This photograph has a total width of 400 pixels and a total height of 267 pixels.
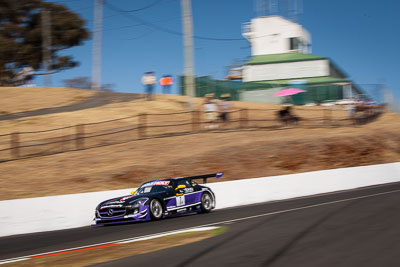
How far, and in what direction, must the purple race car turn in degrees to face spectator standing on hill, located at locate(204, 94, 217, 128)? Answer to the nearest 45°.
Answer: approximately 135° to its right

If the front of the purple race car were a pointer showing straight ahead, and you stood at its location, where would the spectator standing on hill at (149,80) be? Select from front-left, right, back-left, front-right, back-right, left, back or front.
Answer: back-right

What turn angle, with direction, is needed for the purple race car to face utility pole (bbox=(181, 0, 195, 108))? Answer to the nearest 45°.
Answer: approximately 135° to its right

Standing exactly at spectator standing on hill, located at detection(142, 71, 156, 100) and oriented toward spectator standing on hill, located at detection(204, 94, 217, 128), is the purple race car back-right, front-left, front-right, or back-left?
front-right

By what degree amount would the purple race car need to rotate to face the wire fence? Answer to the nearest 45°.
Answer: approximately 135° to its right

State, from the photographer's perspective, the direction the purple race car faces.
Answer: facing the viewer and to the left of the viewer

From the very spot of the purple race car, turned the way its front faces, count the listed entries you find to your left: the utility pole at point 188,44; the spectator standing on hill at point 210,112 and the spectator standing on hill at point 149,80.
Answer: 0
